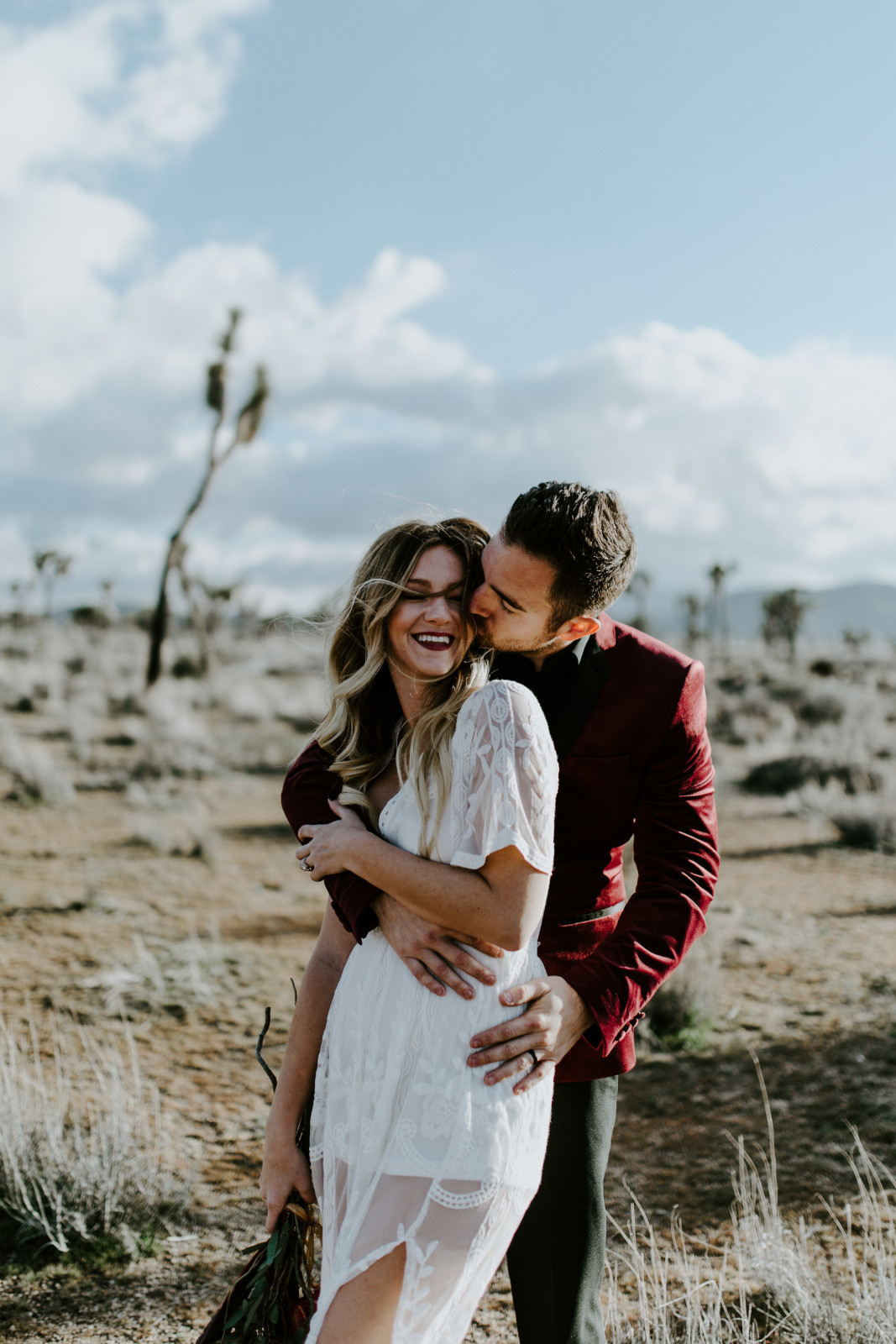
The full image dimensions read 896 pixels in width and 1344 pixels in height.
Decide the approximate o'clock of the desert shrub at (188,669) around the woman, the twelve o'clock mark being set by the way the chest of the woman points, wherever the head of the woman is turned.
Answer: The desert shrub is roughly at 4 o'clock from the woman.

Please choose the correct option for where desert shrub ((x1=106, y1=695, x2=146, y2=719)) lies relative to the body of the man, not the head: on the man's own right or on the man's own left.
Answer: on the man's own right

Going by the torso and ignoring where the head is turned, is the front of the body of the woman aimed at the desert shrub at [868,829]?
no

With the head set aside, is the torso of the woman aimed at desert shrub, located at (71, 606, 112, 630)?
no

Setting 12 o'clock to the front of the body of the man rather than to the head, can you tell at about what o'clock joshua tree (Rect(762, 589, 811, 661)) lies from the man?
The joshua tree is roughly at 5 o'clock from the man.

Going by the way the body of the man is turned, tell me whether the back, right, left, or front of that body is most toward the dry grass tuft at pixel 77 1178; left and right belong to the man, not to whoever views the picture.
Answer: right

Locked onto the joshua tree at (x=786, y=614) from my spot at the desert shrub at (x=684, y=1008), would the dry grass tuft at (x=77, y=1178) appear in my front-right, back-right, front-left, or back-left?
back-left

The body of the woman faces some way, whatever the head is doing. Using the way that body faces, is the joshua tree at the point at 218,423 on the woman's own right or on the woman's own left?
on the woman's own right

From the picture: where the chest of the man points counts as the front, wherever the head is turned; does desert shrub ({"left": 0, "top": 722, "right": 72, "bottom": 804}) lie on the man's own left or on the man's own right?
on the man's own right

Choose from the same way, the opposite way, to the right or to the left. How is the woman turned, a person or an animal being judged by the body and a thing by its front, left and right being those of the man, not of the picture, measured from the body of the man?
the same way

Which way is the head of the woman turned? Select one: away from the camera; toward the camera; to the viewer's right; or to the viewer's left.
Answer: toward the camera

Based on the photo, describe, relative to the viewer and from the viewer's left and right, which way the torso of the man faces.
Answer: facing the viewer and to the left of the viewer

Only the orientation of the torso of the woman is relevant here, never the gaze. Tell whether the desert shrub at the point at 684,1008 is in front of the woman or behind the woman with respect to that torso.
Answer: behind

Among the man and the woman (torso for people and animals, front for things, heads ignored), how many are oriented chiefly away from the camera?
0
